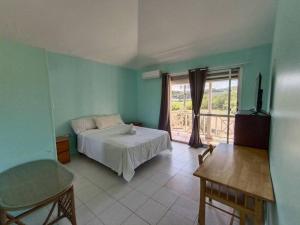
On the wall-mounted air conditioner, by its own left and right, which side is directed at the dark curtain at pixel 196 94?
left

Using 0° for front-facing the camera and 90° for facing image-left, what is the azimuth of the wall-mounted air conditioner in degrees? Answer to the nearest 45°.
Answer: approximately 45°

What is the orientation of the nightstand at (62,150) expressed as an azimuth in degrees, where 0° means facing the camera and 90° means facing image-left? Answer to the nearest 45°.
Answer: approximately 315°

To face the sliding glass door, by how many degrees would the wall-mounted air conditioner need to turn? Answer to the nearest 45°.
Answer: approximately 135° to its left

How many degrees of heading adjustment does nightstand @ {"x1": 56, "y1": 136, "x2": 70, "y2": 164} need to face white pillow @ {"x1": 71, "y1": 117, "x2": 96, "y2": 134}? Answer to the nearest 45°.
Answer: approximately 90° to its left

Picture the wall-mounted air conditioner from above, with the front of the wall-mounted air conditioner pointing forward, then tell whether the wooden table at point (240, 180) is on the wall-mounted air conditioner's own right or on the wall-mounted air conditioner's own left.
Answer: on the wall-mounted air conditioner's own left

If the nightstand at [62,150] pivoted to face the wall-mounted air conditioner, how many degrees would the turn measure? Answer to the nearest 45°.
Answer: approximately 45° to its left
